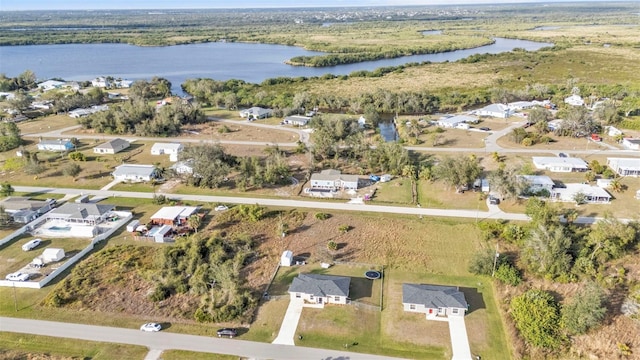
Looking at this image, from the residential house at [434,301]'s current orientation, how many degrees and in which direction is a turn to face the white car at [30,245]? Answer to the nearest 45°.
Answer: approximately 90° to its right

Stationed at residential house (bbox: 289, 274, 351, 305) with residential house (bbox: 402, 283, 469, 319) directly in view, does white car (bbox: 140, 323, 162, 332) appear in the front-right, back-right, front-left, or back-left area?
back-right

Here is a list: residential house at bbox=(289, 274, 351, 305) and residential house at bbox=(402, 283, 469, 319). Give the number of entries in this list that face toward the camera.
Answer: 2

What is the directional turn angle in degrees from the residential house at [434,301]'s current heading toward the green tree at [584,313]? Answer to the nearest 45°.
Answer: approximately 90° to its left

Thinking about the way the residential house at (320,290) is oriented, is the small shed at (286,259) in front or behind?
behind

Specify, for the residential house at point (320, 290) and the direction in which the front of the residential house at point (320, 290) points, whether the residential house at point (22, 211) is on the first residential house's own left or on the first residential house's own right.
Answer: on the first residential house's own right

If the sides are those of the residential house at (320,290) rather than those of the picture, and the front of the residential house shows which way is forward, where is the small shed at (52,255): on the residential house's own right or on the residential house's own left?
on the residential house's own right

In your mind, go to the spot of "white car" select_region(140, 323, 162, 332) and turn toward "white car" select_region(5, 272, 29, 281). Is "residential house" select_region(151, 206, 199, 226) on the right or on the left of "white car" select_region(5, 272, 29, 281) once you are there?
right

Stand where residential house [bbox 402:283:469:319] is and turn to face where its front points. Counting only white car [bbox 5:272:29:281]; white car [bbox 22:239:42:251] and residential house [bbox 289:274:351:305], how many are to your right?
3

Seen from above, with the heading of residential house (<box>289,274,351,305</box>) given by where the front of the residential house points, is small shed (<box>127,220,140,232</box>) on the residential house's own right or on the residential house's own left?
on the residential house's own right

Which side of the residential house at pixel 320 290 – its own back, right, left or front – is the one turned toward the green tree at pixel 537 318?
left

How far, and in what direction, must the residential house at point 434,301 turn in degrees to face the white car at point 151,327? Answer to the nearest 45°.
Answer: approximately 90° to its right
